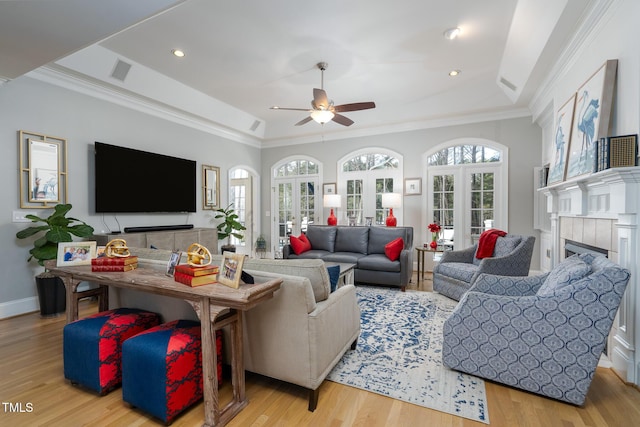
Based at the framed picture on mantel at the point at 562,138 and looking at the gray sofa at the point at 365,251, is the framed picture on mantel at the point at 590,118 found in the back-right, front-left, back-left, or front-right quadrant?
back-left

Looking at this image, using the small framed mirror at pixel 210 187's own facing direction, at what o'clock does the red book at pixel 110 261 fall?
The red book is roughly at 2 o'clock from the small framed mirror.

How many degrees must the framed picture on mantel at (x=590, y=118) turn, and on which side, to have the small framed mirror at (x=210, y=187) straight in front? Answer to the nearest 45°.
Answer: approximately 45° to its right

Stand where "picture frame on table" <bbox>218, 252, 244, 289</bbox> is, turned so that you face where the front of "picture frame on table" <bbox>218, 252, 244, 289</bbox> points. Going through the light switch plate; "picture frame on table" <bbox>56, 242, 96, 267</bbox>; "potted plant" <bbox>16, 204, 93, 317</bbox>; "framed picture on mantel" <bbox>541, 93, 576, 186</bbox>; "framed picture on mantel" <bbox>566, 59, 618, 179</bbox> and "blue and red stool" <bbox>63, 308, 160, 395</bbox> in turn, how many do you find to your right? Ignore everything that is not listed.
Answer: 4

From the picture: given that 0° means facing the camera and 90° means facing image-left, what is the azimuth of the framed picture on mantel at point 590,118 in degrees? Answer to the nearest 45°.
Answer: approximately 45°

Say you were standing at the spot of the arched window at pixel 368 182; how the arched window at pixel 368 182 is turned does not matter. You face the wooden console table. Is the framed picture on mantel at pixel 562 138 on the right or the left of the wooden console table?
left

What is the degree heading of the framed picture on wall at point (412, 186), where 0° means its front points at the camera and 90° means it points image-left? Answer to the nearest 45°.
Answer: approximately 0°

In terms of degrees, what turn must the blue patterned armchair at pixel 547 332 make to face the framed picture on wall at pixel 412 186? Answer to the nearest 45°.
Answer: approximately 45° to its right

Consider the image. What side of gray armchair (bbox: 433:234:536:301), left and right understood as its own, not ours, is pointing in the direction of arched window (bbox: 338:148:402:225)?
right

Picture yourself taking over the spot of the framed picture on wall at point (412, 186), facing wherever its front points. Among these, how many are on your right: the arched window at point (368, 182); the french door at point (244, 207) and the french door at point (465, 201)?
2

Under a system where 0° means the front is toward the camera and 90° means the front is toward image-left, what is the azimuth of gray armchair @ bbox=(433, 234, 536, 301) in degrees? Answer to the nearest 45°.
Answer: approximately 45°
